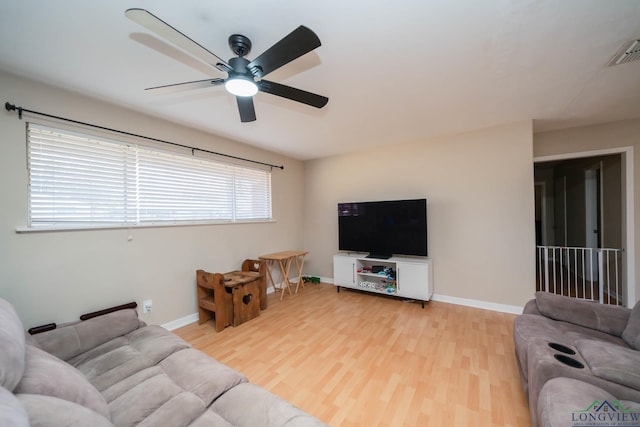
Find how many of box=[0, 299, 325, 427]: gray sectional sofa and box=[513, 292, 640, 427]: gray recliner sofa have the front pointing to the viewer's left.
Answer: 1

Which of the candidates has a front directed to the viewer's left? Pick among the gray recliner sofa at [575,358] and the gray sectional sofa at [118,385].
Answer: the gray recliner sofa

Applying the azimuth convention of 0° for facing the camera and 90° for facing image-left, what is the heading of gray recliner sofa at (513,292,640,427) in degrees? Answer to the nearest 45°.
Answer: approximately 90°

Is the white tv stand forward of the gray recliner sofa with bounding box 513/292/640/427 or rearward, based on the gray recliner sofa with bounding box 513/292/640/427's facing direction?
forward

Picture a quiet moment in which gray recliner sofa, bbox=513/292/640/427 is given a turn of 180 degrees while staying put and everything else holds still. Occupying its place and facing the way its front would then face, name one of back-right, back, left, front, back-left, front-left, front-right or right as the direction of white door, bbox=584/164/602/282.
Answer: left

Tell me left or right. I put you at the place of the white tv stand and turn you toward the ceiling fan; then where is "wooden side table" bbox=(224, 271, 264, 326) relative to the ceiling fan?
right

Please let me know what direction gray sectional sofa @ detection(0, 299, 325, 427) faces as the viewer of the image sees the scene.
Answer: facing away from the viewer and to the right of the viewer

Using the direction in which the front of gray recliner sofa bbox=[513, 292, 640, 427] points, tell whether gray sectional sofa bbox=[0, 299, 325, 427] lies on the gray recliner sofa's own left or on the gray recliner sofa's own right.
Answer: on the gray recliner sofa's own left
